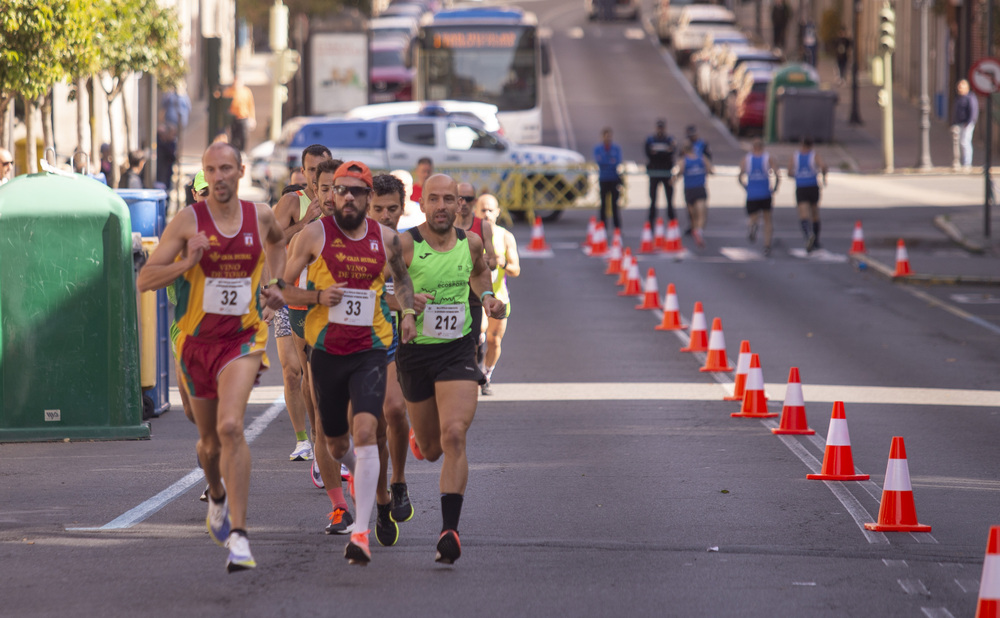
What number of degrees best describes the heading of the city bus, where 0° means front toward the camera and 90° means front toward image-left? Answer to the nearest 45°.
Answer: approximately 0°

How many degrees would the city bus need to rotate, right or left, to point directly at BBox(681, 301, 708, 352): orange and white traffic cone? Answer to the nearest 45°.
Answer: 0° — it already faces it

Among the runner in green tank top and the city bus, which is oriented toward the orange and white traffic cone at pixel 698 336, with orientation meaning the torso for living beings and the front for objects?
the city bus

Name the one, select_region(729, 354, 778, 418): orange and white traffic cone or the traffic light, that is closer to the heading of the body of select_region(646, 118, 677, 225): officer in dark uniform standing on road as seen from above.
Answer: the orange and white traffic cone

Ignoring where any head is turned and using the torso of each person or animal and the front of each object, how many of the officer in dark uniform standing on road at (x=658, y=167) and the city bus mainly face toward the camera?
2

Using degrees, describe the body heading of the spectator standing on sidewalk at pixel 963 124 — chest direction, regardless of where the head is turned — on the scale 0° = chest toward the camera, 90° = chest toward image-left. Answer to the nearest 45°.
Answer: approximately 45°

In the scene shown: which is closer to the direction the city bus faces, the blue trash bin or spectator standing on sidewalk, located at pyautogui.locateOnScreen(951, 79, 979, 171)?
the blue trash bin

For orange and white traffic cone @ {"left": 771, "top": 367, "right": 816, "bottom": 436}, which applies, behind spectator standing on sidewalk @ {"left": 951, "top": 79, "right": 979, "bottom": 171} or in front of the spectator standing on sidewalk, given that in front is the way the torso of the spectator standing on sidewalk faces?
in front
